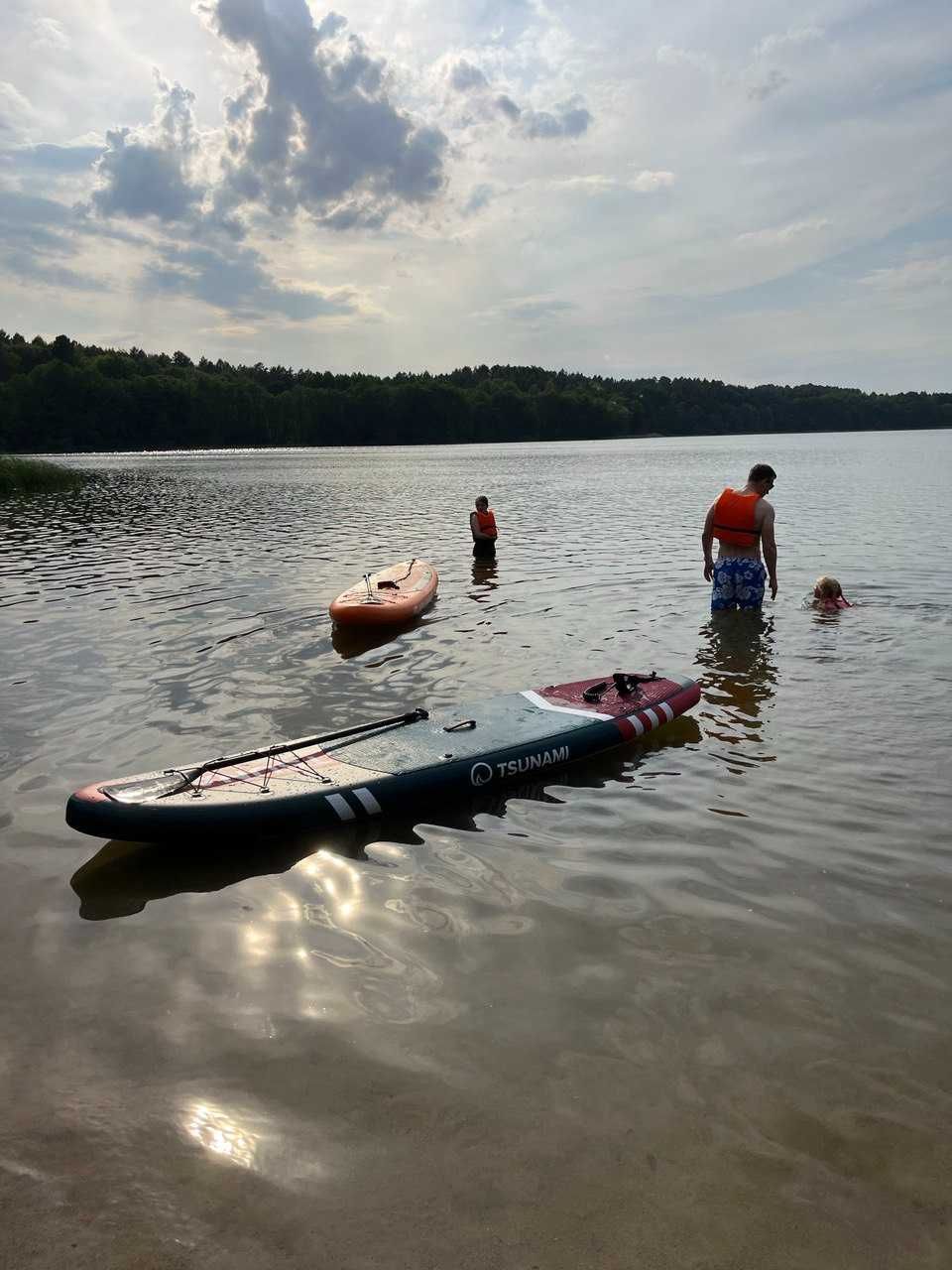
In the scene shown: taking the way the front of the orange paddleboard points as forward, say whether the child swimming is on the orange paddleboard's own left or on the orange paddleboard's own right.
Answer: on the orange paddleboard's own left

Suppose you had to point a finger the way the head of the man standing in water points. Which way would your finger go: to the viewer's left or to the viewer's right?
to the viewer's right

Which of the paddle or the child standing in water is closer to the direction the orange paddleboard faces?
the paddle

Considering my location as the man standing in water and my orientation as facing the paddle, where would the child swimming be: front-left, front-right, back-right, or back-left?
back-left

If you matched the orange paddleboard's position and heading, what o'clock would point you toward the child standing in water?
The child standing in water is roughly at 5 o'clock from the orange paddleboard.

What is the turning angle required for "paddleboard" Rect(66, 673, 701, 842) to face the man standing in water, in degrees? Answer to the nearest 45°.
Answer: approximately 180°

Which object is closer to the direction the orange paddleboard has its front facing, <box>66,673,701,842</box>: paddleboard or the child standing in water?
the paddleboard

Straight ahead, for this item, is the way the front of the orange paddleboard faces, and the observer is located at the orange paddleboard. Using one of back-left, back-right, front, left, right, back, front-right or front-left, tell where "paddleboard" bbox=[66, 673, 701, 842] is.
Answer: front-left

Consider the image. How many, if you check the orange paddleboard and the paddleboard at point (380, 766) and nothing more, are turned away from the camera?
0

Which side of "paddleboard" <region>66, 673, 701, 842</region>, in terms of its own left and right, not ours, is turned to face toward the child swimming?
back

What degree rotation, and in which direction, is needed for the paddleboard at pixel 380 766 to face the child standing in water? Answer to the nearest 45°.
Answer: approximately 135° to its right

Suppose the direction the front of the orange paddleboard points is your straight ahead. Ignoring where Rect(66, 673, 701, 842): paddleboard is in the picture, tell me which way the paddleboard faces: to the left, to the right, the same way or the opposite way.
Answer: the same way

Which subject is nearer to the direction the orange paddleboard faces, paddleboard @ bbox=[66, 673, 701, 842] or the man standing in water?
the paddleboard

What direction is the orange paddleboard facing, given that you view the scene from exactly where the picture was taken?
facing the viewer and to the left of the viewer
